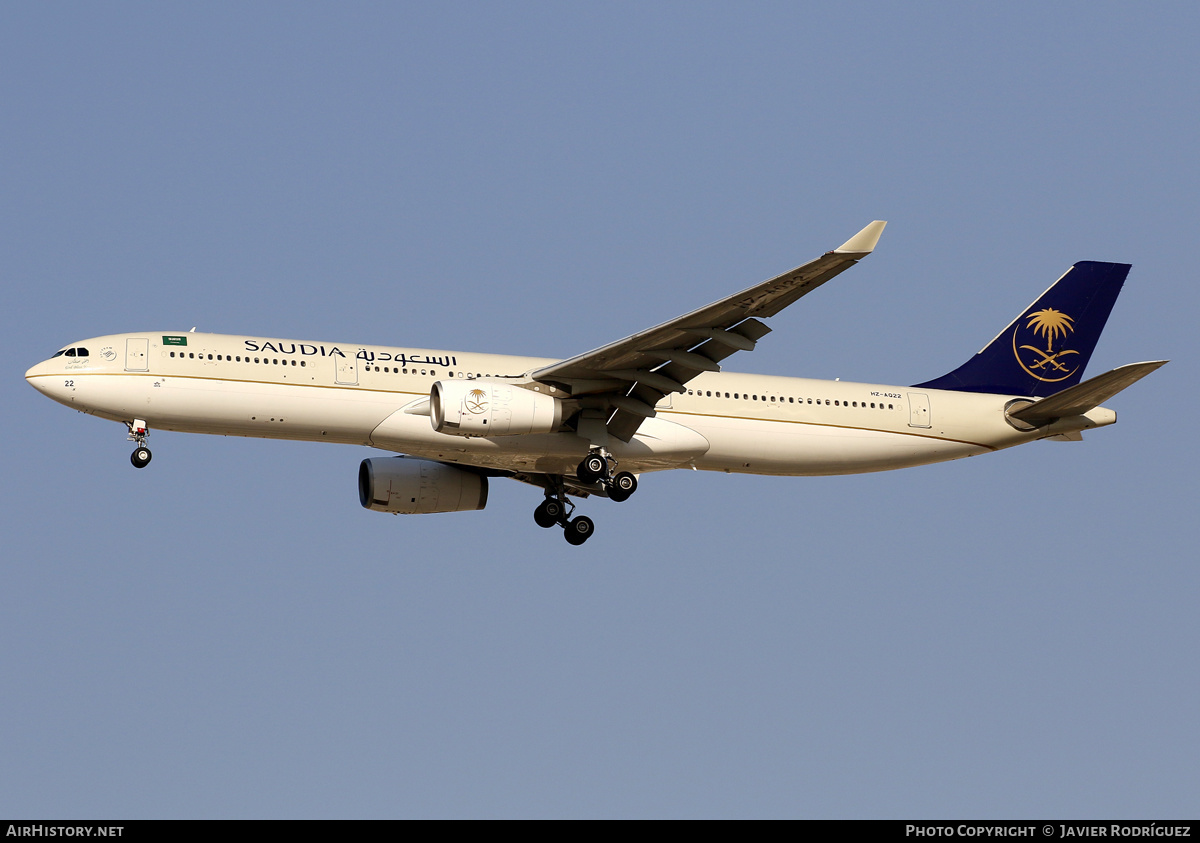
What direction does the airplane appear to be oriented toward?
to the viewer's left
